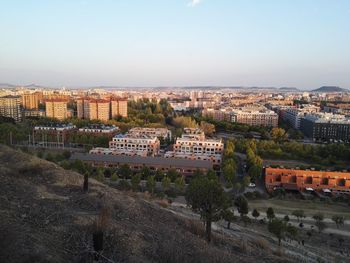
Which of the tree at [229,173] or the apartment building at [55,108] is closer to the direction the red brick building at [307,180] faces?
the tree

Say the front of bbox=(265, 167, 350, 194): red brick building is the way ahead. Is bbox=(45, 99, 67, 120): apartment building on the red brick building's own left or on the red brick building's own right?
on the red brick building's own right

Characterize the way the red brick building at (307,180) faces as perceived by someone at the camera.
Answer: facing the viewer

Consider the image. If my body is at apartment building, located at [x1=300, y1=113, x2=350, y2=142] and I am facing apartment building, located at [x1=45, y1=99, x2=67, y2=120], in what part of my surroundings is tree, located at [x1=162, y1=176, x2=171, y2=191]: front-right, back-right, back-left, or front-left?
front-left

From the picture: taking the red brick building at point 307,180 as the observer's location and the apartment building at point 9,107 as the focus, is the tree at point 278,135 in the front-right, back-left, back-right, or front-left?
front-right

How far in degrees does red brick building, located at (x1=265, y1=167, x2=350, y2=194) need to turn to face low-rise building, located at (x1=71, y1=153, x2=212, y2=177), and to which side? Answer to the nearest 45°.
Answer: approximately 90° to its right

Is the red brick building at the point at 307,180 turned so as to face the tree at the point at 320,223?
yes

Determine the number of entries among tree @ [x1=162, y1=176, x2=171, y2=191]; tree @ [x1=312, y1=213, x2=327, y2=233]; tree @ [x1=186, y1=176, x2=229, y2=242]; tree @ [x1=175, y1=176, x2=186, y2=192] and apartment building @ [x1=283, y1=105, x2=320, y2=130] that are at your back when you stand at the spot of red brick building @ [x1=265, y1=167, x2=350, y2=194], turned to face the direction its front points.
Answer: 1

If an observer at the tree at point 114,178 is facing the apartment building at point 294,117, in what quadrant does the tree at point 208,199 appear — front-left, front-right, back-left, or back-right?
back-right

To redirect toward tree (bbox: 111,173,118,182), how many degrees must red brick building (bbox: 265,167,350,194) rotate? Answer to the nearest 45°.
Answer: approximately 45° to its right

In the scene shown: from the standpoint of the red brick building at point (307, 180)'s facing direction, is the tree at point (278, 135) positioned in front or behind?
behind

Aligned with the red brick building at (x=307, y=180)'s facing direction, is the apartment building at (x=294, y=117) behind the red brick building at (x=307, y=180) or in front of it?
behind

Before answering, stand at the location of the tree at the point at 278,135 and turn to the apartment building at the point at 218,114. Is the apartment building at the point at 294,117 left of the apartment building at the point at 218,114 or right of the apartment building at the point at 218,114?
right

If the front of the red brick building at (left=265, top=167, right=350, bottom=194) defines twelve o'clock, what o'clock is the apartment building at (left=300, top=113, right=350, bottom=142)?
The apartment building is roughly at 6 o'clock from the red brick building.

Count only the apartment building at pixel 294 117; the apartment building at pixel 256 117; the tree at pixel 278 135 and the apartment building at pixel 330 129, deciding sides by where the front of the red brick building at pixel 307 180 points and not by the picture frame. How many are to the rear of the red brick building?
4
